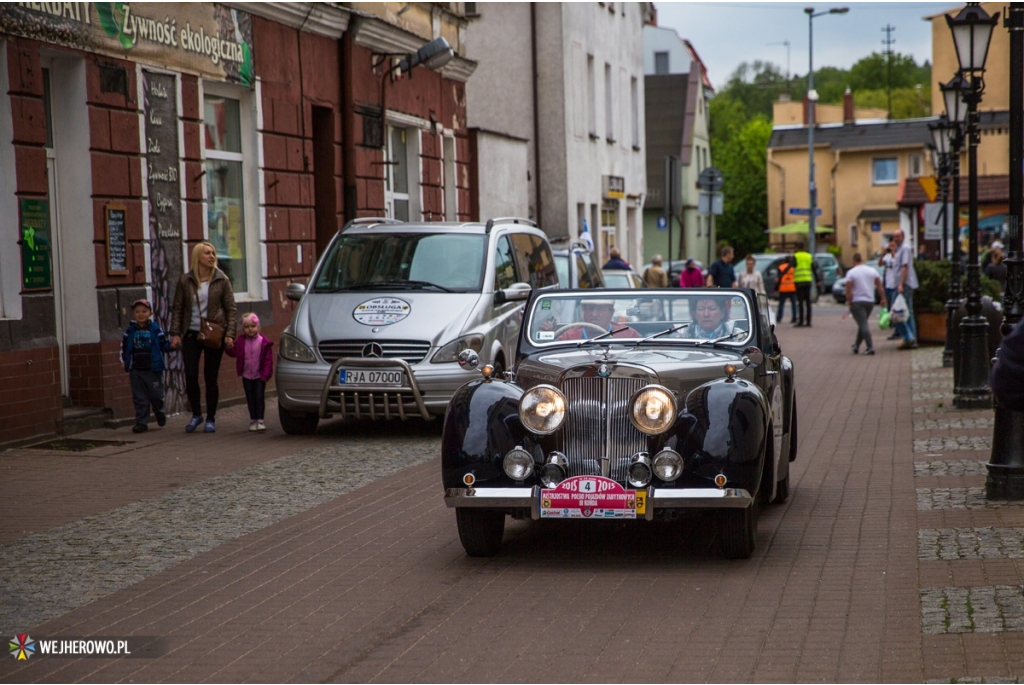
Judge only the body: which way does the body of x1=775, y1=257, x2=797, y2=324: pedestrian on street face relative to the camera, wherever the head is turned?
away from the camera

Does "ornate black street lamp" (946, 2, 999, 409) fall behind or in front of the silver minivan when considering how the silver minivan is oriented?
behind

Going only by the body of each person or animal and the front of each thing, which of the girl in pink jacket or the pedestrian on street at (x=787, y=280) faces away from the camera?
the pedestrian on street

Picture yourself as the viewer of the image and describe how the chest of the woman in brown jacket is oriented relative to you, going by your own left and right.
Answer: facing the viewer

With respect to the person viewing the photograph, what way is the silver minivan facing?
facing the viewer and to the left of the viewer

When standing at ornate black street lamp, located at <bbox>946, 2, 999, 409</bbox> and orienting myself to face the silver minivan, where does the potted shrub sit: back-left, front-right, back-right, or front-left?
back-right

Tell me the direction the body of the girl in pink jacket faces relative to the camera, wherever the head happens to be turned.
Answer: toward the camera

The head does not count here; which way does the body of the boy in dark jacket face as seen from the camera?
toward the camera

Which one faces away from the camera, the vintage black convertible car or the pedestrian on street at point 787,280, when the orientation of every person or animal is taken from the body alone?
the pedestrian on street

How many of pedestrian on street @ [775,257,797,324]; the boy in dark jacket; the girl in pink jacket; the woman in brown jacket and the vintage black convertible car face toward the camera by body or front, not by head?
4

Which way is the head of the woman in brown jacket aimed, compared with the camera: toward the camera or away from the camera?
toward the camera

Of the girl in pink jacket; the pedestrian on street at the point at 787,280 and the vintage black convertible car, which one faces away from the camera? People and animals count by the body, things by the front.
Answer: the pedestrian on street

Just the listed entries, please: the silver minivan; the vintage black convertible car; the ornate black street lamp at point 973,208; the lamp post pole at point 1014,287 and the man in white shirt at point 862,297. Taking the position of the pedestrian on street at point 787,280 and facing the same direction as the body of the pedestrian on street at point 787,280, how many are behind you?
5

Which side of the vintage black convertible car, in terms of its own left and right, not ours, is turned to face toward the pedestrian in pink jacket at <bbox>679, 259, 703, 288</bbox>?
back

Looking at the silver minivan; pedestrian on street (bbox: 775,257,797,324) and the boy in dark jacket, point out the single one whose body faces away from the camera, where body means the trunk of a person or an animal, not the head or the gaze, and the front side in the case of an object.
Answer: the pedestrian on street
